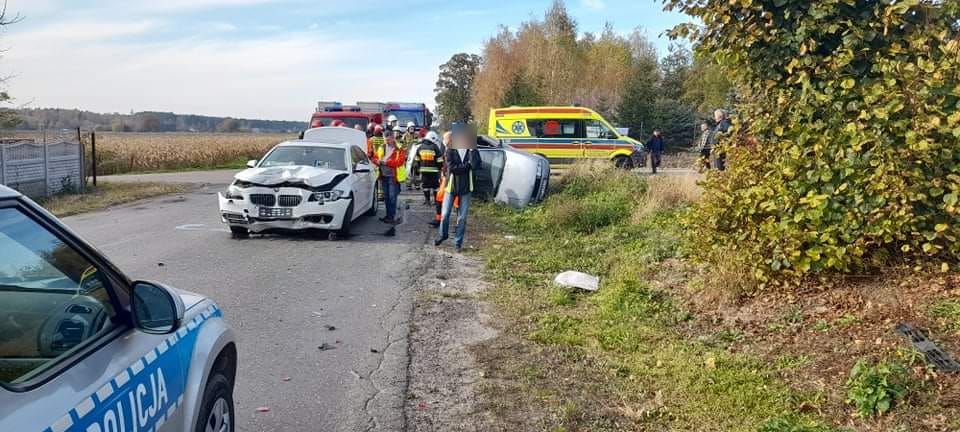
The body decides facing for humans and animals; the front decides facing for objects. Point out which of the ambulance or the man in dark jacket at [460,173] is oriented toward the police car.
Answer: the man in dark jacket

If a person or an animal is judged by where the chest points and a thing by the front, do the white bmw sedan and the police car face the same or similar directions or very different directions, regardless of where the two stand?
very different directions

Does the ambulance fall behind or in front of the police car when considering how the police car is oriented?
in front

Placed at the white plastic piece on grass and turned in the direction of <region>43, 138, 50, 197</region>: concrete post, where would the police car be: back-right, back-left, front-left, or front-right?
back-left

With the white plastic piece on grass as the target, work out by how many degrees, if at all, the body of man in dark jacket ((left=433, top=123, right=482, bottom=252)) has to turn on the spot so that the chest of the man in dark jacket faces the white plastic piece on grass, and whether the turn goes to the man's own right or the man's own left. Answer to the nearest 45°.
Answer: approximately 45° to the man's own left

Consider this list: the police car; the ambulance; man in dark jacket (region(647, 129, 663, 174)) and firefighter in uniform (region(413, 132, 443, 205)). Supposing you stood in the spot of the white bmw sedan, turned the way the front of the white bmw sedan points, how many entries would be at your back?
3

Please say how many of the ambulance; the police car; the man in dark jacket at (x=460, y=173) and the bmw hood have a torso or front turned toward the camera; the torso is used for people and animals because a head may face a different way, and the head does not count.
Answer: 2

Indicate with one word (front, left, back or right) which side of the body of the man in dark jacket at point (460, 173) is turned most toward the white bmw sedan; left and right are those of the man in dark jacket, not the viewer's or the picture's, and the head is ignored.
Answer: right

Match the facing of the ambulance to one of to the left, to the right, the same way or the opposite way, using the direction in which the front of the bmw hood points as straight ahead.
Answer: to the left

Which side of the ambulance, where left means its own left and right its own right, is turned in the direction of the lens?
right

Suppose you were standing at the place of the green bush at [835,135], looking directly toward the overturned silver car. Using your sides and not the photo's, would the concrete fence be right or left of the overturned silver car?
left

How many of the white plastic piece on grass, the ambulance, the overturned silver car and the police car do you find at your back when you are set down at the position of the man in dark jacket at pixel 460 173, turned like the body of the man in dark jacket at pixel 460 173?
2
